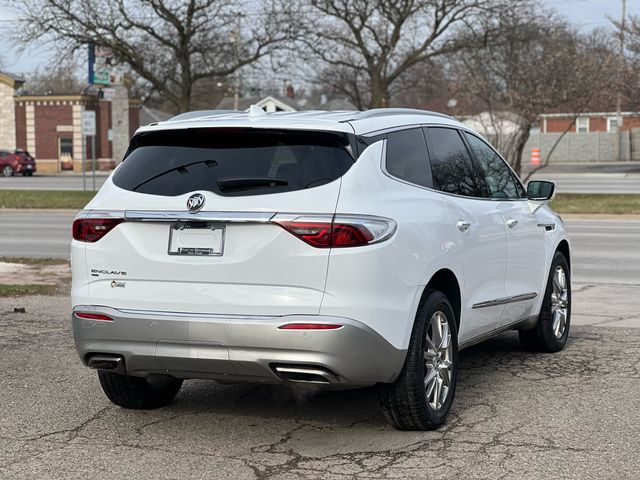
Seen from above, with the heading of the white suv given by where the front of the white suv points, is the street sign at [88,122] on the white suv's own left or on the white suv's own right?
on the white suv's own left

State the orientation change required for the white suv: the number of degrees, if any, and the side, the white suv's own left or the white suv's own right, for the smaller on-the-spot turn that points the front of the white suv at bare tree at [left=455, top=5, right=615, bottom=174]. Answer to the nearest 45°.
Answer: approximately 45° to the white suv's own left

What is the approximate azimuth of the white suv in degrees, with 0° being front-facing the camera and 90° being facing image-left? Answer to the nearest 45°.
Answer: approximately 225°
